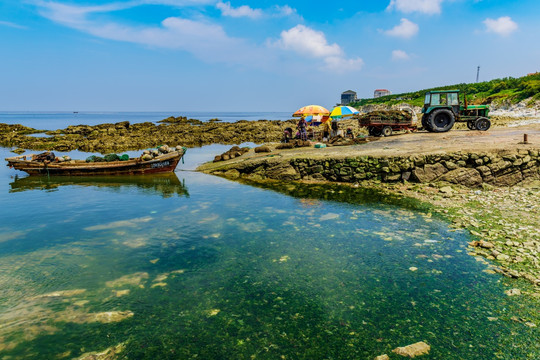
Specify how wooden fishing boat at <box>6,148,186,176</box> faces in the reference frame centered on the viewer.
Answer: facing to the right of the viewer

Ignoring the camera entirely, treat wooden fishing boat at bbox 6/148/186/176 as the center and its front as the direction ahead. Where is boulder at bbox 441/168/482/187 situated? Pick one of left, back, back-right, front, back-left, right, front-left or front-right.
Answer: front-right

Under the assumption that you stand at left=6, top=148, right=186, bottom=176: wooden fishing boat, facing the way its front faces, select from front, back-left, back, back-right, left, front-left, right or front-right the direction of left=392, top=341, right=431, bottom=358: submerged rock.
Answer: right

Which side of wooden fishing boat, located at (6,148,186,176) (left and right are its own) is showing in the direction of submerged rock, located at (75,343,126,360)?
right

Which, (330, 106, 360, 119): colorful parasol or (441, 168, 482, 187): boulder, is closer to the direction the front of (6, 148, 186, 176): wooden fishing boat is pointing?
the colorful parasol

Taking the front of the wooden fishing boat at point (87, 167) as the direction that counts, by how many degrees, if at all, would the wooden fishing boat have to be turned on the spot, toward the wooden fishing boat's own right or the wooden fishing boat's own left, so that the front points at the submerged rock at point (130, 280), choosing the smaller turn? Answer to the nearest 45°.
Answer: approximately 90° to the wooden fishing boat's own right

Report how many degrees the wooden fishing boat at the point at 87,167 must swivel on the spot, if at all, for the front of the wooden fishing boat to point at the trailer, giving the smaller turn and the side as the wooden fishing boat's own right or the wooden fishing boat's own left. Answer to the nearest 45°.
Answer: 0° — it already faces it

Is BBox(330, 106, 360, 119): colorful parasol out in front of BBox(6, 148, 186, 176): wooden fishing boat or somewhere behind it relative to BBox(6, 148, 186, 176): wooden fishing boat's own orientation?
in front

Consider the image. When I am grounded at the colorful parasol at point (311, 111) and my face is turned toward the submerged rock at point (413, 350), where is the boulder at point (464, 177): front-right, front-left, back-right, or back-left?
front-left
